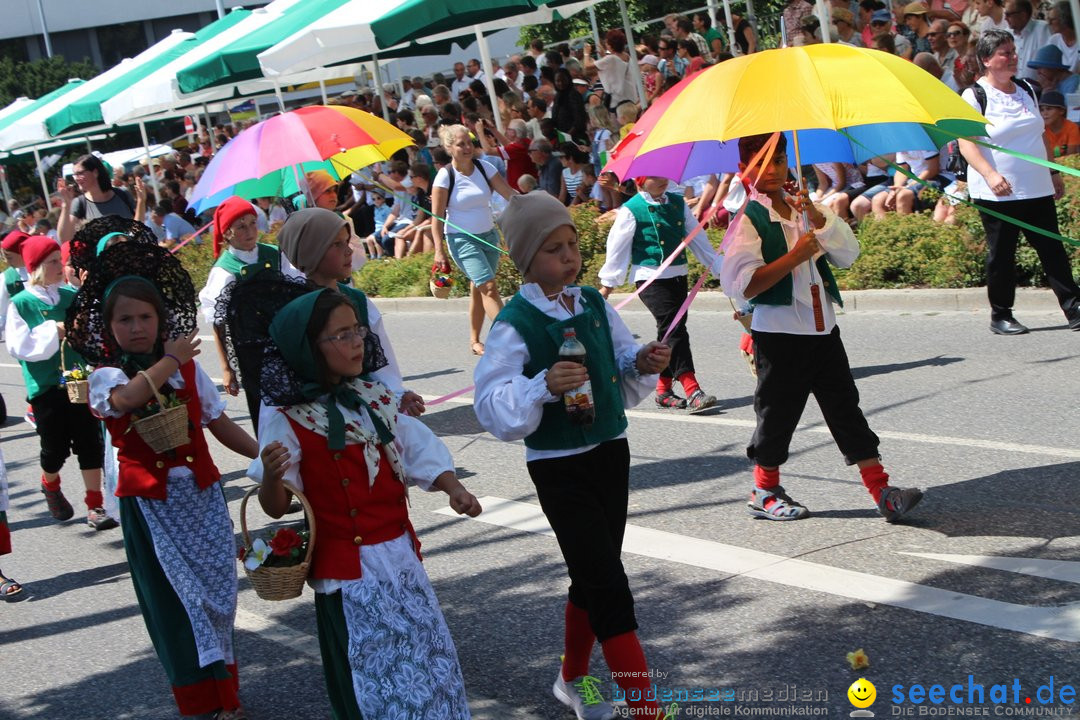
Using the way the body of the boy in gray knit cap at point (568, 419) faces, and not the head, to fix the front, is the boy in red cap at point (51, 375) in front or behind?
behind

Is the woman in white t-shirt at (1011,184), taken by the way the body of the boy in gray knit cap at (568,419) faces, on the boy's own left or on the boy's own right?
on the boy's own left

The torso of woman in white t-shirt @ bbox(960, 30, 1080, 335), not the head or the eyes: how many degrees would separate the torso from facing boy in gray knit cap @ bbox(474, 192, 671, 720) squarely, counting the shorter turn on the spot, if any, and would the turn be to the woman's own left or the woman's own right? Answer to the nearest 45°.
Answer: approximately 45° to the woman's own right

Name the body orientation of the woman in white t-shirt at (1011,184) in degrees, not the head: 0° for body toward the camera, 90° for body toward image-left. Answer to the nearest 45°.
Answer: approximately 315°

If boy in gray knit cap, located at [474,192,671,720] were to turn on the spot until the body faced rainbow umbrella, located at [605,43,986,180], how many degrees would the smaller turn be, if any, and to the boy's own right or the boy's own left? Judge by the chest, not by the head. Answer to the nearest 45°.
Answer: approximately 90° to the boy's own left

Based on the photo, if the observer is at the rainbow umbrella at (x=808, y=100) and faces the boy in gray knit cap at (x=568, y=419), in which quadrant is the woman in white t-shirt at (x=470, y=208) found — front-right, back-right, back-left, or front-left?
back-right
